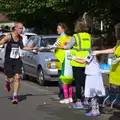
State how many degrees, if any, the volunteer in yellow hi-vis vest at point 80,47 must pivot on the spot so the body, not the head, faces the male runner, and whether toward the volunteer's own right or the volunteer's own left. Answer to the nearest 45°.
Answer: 0° — they already face them

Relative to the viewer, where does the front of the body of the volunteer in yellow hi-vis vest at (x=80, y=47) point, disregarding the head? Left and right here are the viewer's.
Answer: facing away from the viewer and to the left of the viewer

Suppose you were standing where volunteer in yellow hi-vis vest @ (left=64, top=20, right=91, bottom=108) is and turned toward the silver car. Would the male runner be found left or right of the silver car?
left
